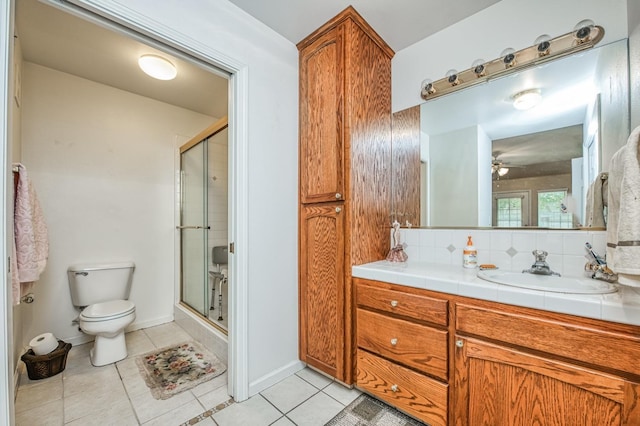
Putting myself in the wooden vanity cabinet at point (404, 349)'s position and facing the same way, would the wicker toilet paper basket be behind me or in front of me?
in front

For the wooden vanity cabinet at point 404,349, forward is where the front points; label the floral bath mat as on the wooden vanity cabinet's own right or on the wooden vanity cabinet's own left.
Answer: on the wooden vanity cabinet's own right

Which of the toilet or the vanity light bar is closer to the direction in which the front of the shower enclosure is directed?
the toilet

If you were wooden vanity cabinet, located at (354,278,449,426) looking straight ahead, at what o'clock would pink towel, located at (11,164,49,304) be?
The pink towel is roughly at 1 o'clock from the wooden vanity cabinet.

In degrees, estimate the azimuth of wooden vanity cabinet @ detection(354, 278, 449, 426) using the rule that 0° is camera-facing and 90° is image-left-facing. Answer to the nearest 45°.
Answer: approximately 45°

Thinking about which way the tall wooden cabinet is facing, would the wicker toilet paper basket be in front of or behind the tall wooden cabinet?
in front

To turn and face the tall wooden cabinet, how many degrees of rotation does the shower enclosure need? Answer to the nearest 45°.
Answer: approximately 90° to its left

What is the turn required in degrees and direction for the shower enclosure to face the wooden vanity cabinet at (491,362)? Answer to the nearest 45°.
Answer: approximately 90° to its left

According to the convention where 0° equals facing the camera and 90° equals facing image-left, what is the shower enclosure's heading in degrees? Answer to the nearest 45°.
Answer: approximately 45°

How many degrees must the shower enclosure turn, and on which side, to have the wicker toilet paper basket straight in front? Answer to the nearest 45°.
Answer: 0° — it already faces it
